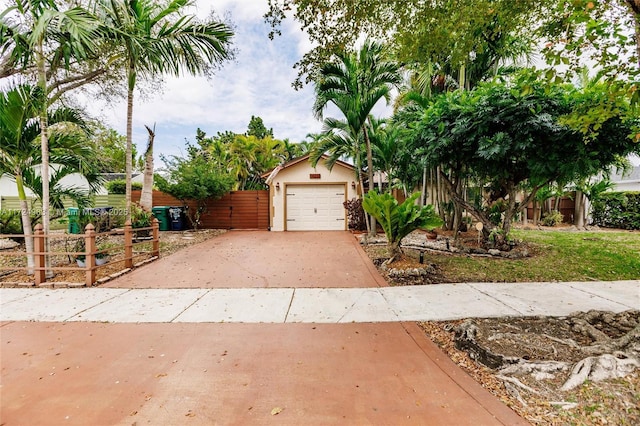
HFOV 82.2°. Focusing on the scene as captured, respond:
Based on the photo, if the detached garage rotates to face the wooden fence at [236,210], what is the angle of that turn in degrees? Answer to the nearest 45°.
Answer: approximately 90° to its right

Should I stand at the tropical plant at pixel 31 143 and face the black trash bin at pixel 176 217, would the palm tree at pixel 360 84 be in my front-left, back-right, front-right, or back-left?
front-right

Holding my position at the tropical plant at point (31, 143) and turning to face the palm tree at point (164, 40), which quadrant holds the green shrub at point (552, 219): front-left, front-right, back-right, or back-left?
front-right

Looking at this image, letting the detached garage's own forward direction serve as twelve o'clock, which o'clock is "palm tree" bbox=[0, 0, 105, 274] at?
The palm tree is roughly at 1 o'clock from the detached garage.

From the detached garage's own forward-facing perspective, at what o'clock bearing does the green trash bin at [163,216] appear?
The green trash bin is roughly at 3 o'clock from the detached garage.

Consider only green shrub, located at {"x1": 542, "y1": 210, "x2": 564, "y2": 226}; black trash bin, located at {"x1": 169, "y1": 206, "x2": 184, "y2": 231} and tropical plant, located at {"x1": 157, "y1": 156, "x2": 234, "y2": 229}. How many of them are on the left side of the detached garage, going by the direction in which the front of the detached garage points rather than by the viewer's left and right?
1

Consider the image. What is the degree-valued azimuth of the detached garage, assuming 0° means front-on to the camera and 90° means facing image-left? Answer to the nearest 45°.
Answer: approximately 0°

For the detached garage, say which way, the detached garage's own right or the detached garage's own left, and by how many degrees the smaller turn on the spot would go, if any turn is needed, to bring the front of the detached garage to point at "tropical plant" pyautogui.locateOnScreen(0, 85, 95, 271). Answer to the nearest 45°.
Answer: approximately 45° to the detached garage's own right

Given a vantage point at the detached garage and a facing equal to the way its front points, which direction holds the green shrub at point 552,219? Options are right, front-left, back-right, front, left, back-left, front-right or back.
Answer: left

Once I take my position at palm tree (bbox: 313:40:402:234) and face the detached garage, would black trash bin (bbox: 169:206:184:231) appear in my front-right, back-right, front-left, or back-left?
front-left

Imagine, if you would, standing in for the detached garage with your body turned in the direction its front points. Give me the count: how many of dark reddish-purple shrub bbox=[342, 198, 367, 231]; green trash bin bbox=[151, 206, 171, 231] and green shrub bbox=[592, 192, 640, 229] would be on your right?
1

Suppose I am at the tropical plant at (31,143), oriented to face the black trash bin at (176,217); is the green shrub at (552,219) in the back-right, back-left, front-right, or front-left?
front-right

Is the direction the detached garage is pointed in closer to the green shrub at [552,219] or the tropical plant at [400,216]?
the tropical plant

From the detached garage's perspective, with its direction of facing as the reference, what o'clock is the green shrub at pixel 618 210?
The green shrub is roughly at 9 o'clock from the detached garage.

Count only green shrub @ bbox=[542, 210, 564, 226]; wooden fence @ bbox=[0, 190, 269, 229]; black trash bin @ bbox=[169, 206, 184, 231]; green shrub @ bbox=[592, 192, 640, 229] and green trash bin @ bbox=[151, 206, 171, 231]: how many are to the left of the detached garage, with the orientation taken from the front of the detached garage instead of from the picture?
2

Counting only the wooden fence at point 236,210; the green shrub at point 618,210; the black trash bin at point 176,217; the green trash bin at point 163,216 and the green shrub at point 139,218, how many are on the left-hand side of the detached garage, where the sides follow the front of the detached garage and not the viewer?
1
